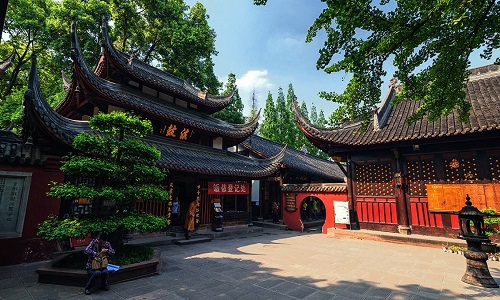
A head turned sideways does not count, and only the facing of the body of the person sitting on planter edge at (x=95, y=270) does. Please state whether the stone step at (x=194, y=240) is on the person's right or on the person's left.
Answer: on the person's left

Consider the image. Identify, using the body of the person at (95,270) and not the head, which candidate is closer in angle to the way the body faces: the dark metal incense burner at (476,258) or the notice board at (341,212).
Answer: the dark metal incense burner

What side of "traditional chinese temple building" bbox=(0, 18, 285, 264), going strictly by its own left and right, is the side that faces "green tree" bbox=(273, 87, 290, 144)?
left

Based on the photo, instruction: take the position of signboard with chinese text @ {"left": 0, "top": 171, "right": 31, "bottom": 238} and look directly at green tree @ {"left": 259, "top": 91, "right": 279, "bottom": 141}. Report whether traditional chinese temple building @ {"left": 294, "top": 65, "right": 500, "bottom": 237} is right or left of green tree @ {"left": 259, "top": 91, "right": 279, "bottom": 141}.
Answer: right

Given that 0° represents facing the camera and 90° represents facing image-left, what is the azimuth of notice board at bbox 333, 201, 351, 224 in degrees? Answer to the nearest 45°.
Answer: approximately 0°

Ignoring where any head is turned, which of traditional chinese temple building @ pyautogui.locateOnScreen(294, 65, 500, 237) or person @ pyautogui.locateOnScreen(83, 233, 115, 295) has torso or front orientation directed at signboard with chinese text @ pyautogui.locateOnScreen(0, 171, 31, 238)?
the traditional chinese temple building

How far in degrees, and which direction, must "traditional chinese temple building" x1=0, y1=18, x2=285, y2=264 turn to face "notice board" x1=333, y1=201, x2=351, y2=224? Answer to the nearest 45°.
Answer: approximately 45° to its left

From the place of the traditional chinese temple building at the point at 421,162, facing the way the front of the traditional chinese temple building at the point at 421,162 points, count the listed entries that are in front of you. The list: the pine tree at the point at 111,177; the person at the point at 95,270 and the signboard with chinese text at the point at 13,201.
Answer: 3
